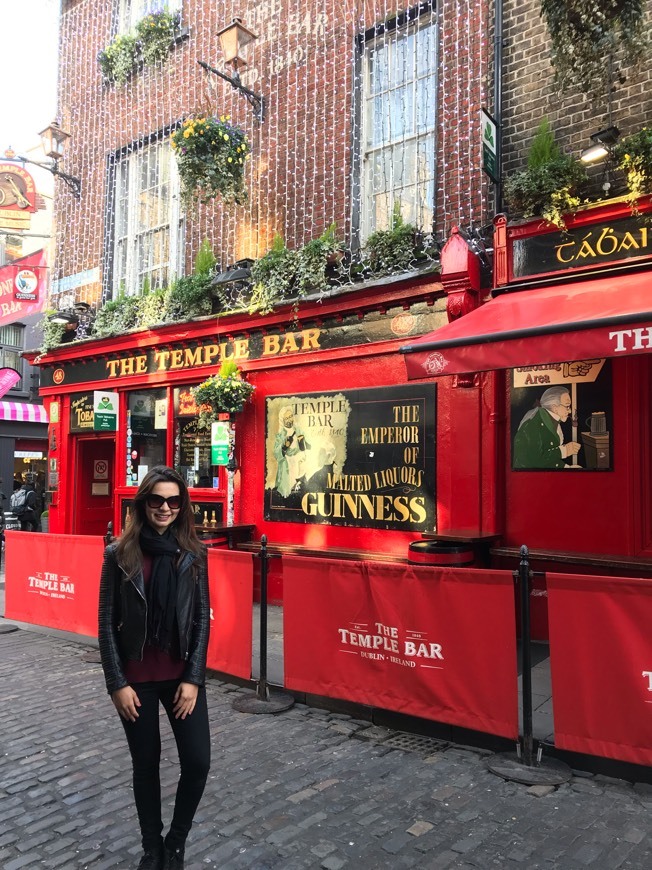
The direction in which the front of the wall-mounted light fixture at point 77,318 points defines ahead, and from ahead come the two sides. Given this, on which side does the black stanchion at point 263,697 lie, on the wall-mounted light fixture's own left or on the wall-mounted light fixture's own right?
on the wall-mounted light fixture's own left

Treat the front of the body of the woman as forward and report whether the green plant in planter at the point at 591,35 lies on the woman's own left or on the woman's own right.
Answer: on the woman's own left

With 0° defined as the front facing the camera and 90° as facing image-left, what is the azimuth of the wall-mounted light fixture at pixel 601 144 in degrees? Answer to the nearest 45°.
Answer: approximately 45°
